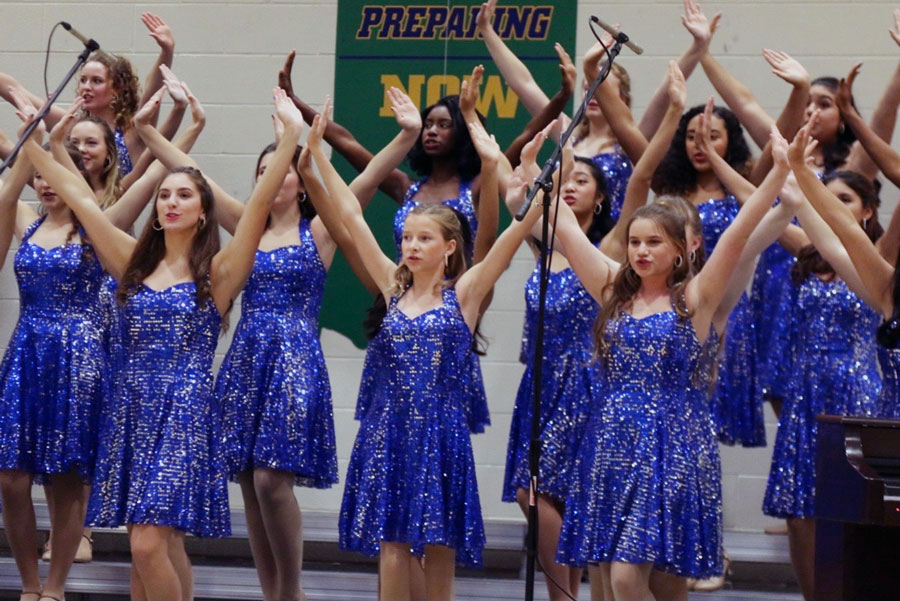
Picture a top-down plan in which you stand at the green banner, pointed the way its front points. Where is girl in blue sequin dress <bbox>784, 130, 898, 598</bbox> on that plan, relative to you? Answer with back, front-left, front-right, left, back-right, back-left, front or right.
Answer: front-left

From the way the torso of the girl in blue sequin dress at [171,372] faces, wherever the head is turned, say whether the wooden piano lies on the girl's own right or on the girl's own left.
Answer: on the girl's own left

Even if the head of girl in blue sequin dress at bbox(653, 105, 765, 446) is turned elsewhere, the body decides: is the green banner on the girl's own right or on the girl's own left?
on the girl's own right

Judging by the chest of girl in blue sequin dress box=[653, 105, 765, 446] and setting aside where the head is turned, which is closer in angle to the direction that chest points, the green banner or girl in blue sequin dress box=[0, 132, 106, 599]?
the girl in blue sequin dress

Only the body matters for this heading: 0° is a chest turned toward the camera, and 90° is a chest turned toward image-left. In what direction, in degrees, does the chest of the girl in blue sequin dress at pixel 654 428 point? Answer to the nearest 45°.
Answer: approximately 45°

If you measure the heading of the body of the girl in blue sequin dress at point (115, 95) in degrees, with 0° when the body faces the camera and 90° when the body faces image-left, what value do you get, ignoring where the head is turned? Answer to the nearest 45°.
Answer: approximately 45°

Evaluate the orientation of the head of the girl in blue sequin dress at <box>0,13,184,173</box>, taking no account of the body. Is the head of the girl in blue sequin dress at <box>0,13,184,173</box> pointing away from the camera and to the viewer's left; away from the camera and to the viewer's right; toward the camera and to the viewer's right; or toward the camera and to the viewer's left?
toward the camera and to the viewer's left

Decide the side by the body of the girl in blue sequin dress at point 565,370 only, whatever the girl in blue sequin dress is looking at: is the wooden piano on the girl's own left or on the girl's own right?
on the girl's own left

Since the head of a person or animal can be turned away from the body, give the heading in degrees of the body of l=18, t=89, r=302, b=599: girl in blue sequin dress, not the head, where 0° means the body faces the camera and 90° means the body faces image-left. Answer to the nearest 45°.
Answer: approximately 45°

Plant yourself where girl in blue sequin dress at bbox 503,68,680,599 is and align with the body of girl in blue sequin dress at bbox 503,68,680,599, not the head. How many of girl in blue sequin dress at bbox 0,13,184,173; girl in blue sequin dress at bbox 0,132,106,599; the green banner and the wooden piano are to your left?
1

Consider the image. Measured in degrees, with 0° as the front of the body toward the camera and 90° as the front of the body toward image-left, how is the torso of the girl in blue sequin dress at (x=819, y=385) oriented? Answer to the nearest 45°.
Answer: approximately 45°
